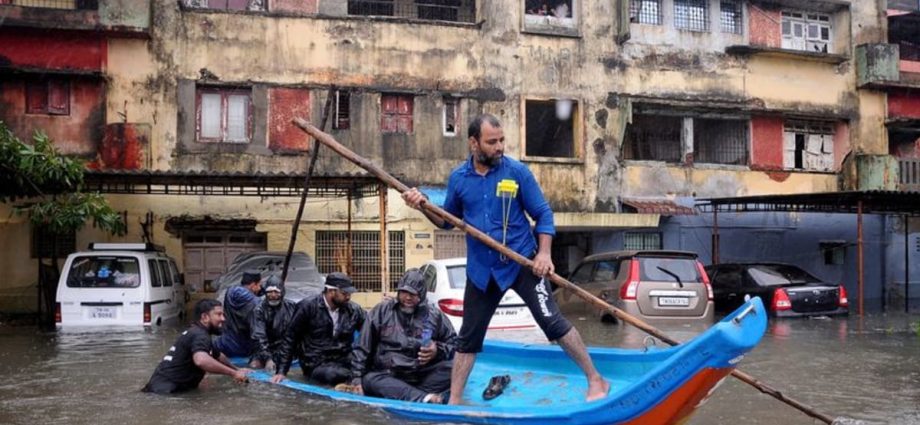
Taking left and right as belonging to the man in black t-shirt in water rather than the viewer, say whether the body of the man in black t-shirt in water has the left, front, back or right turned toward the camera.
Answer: right

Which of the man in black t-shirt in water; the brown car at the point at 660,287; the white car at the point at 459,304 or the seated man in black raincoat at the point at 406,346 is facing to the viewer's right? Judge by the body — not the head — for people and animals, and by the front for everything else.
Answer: the man in black t-shirt in water

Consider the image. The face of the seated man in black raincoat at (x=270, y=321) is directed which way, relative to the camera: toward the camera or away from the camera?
toward the camera

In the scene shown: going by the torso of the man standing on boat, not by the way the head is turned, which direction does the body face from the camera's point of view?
toward the camera

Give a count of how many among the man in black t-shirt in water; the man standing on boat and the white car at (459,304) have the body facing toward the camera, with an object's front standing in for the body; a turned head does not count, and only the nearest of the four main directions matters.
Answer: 1

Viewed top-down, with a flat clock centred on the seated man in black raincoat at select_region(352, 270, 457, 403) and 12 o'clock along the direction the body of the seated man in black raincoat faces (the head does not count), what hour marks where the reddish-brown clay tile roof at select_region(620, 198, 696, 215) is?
The reddish-brown clay tile roof is roughly at 7 o'clock from the seated man in black raincoat.

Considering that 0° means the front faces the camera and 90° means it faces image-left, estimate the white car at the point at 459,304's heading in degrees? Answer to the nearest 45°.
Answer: approximately 135°

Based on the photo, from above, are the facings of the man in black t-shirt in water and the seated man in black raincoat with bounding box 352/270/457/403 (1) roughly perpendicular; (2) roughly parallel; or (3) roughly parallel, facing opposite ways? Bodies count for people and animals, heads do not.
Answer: roughly perpendicular

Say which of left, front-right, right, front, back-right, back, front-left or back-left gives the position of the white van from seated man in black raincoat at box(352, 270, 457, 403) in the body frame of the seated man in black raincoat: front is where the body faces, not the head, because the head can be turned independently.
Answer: back-right

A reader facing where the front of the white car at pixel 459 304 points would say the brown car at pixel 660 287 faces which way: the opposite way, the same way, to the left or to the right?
the same way

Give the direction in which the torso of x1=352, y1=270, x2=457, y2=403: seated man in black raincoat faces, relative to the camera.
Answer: toward the camera

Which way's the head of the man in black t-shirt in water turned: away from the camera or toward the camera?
toward the camera
